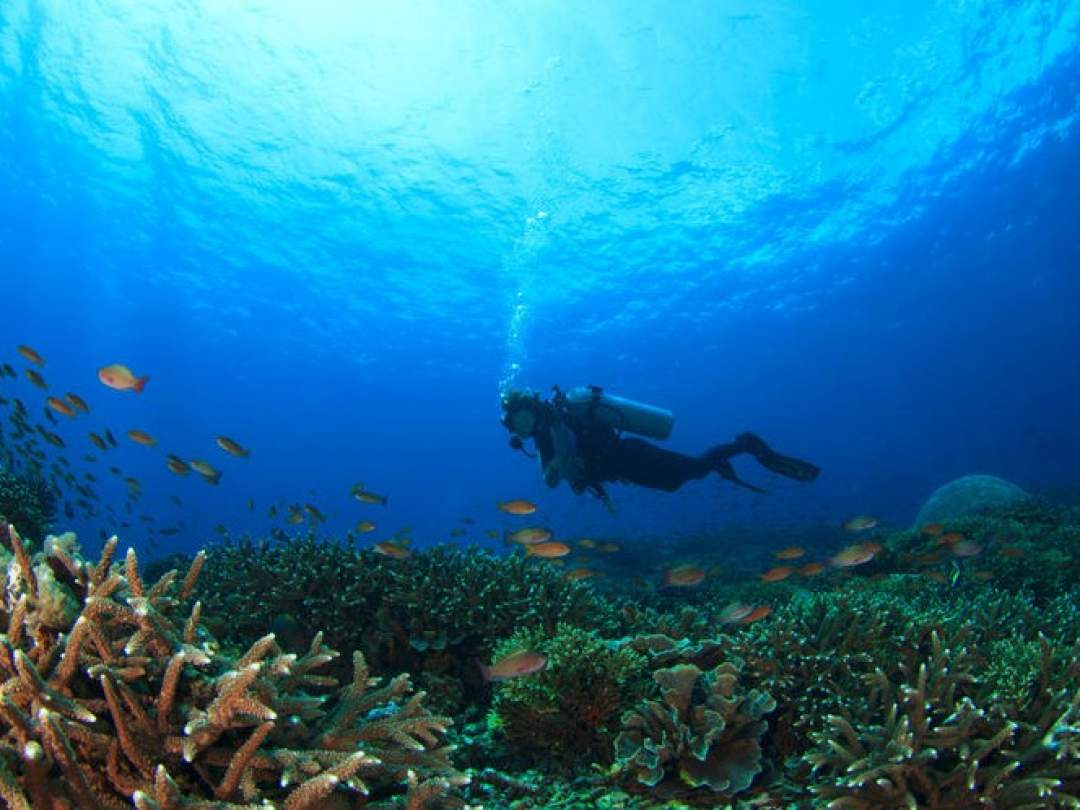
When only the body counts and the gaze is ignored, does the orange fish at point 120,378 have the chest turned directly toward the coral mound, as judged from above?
no

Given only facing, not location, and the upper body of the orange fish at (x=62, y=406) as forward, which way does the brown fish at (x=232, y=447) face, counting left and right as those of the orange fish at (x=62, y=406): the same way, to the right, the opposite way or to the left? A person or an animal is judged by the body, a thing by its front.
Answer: the same way

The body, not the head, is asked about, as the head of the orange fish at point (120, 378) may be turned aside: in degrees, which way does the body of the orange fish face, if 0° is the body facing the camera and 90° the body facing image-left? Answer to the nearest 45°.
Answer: approximately 90°

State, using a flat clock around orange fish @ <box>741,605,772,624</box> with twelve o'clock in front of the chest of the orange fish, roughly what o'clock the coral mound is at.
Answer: The coral mound is roughly at 10 o'clock from the orange fish.

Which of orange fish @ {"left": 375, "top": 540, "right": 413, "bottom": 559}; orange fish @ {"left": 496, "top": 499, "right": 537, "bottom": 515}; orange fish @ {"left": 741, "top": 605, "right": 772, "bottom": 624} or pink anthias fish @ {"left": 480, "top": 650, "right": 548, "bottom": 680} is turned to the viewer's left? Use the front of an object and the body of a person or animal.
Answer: orange fish @ {"left": 375, "top": 540, "right": 413, "bottom": 559}

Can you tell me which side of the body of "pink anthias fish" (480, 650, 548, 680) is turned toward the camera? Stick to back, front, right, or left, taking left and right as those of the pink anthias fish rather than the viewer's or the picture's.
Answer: right

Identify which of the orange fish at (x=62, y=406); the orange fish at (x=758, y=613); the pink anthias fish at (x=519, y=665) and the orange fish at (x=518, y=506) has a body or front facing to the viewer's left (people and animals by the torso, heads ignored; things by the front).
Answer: the orange fish at (x=62, y=406)

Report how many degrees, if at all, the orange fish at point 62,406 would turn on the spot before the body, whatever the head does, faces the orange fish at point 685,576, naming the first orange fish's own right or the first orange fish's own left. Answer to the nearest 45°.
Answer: approximately 135° to the first orange fish's own left

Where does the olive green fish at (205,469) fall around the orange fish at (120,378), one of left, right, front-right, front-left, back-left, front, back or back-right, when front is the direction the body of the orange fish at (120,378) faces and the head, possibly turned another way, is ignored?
back-right
